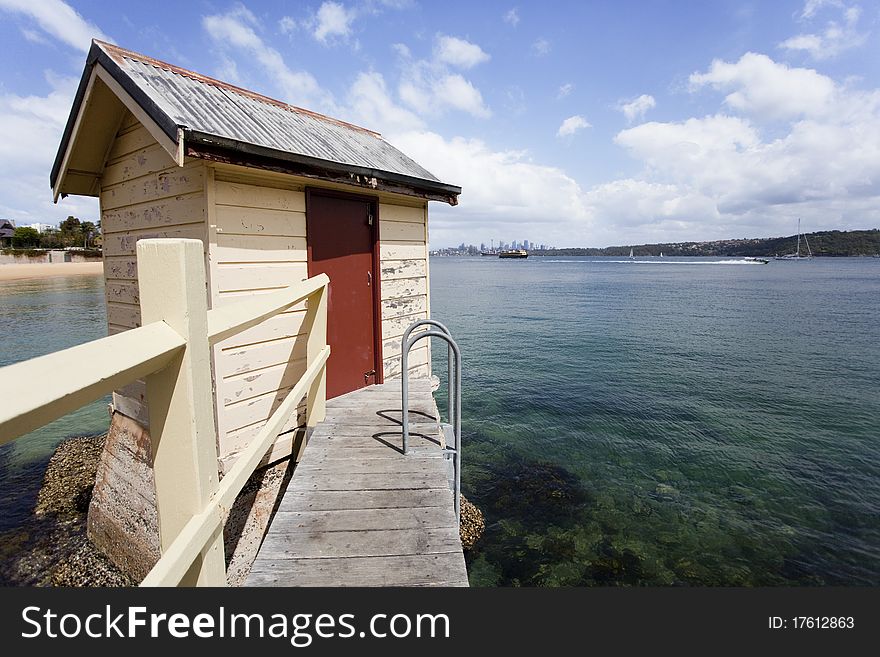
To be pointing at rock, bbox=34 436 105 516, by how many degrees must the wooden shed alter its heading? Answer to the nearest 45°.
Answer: approximately 180°

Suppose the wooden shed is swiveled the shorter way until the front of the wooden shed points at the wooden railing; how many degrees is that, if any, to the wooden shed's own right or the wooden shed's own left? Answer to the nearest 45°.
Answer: approximately 45° to the wooden shed's own right

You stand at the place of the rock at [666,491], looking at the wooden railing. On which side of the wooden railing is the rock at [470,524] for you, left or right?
right

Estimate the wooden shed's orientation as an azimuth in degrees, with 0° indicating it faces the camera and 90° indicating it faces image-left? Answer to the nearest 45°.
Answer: approximately 315°
